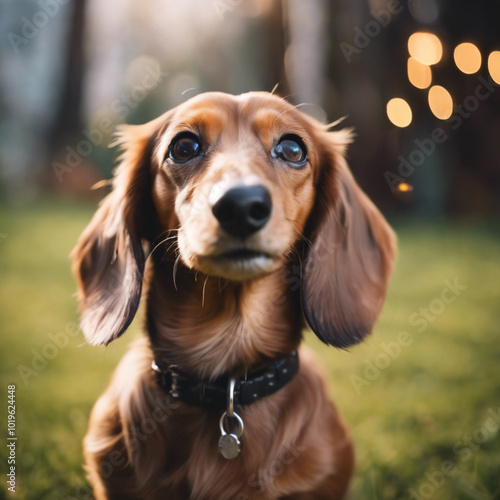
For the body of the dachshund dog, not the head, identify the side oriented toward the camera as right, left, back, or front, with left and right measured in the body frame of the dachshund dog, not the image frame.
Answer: front
